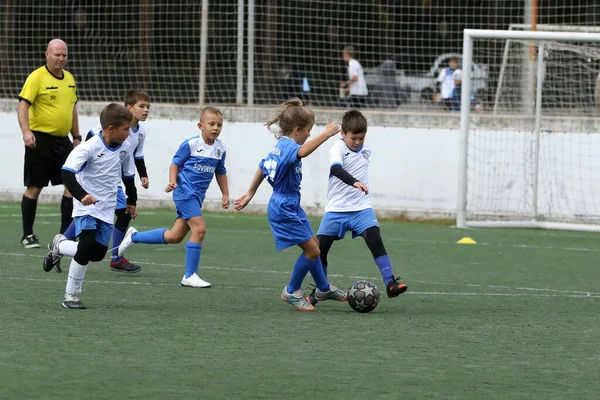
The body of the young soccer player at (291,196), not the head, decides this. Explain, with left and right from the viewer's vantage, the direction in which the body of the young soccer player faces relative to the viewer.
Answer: facing to the right of the viewer

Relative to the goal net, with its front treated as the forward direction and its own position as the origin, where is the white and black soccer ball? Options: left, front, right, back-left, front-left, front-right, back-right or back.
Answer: front

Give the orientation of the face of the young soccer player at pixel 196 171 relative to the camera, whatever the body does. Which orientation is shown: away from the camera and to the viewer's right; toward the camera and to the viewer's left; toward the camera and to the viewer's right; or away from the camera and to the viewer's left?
toward the camera and to the viewer's right

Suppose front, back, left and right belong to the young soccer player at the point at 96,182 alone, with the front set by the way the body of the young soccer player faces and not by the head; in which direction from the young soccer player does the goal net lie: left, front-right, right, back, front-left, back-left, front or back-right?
left

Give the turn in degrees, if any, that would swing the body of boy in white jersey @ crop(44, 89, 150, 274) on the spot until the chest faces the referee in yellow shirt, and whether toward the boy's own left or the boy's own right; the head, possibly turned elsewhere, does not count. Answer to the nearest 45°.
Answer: approximately 180°

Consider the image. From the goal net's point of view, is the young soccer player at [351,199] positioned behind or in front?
in front

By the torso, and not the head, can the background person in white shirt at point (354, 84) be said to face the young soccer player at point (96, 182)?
no

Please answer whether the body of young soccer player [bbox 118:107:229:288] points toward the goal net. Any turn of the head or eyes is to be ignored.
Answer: no

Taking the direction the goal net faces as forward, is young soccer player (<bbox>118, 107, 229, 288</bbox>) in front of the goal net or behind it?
in front

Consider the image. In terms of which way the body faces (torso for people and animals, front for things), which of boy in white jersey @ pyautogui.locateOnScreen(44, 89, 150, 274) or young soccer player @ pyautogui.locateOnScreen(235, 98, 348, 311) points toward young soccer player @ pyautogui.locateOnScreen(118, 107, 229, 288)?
the boy in white jersey

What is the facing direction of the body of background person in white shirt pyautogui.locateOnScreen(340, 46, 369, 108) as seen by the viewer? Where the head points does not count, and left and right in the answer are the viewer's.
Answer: facing to the left of the viewer

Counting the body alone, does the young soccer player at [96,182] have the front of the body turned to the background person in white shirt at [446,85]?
no

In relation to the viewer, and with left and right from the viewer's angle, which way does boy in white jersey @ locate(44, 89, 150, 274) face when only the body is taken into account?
facing the viewer and to the right of the viewer
